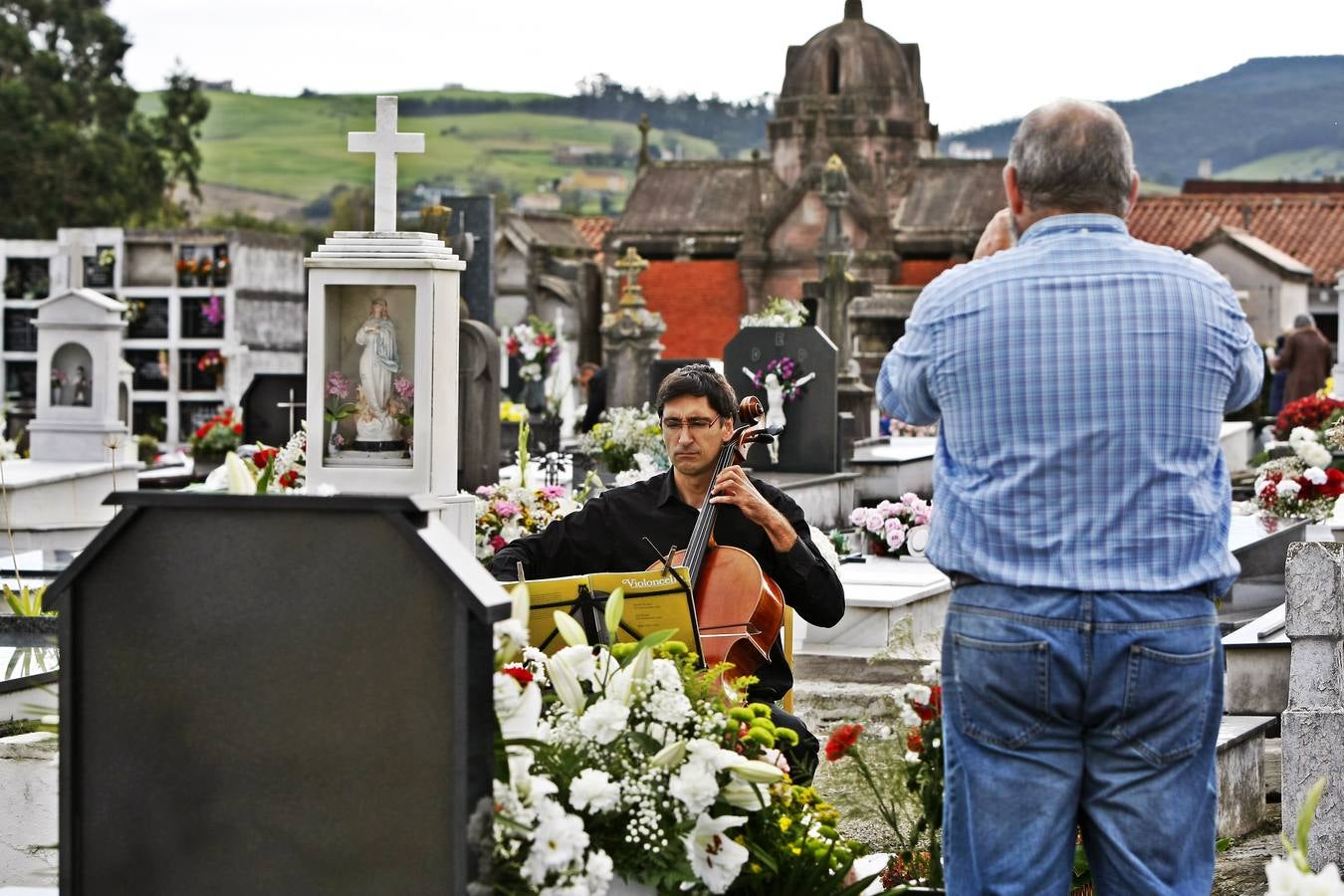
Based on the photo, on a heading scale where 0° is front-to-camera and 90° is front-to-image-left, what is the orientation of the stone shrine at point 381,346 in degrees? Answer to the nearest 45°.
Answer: approximately 0°

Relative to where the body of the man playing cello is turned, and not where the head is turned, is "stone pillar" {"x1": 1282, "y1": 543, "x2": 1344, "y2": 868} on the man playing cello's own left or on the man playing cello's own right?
on the man playing cello's own left

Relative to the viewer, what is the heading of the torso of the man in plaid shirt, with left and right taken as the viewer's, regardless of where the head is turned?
facing away from the viewer

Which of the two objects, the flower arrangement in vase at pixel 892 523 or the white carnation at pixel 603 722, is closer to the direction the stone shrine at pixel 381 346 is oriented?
the white carnation

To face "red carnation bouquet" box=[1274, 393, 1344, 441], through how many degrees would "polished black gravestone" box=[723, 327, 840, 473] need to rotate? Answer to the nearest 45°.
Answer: approximately 135° to its left

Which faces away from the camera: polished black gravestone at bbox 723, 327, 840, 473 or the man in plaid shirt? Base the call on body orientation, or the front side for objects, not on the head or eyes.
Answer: the man in plaid shirt

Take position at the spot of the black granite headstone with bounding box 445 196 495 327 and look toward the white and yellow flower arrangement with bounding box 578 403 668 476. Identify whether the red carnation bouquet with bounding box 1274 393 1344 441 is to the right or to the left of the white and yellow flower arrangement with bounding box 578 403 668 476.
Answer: left

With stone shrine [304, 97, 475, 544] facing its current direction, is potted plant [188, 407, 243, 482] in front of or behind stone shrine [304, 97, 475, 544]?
behind

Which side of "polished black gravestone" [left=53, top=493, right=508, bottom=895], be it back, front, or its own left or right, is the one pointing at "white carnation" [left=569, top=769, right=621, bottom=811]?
right

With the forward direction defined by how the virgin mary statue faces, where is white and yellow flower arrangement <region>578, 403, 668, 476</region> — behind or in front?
behind

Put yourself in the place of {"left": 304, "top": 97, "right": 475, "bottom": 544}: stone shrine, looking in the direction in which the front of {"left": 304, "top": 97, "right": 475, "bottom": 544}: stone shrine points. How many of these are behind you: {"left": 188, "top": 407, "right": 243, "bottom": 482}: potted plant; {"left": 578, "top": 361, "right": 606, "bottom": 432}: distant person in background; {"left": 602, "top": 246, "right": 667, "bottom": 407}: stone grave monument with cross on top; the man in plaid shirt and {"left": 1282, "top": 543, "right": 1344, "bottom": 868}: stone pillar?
3

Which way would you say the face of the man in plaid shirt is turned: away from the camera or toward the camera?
away from the camera

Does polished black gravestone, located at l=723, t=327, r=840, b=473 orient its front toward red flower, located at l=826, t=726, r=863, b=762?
yes

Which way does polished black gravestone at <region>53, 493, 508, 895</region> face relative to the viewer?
away from the camera

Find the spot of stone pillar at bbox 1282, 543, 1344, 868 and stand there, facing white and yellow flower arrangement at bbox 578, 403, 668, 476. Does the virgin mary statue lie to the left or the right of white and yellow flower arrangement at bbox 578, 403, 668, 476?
left
